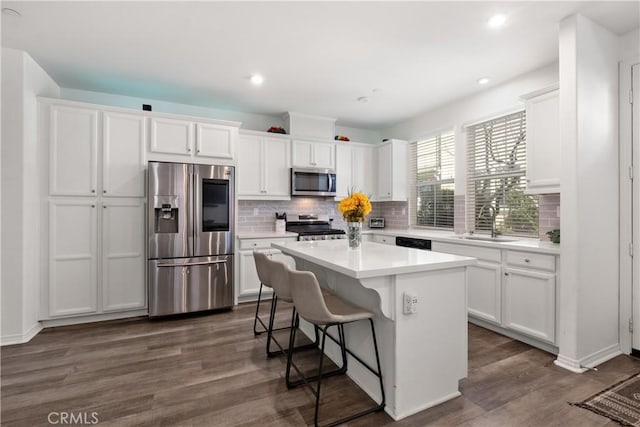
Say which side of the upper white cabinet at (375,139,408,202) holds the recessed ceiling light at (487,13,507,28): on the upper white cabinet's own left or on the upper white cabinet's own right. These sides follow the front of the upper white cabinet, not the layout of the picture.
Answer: on the upper white cabinet's own left

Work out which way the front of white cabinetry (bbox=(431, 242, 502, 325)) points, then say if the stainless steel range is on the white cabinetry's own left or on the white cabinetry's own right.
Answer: on the white cabinetry's own right

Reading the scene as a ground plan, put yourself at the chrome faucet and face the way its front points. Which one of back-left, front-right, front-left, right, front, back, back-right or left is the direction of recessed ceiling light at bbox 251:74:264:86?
front

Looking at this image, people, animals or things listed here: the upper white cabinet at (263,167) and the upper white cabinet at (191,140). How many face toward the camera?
2

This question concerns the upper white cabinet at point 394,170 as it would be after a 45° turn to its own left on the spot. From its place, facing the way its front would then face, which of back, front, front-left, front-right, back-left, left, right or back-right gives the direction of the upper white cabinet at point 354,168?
right

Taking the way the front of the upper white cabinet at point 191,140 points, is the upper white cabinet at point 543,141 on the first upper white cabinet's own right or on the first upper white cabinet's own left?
on the first upper white cabinet's own left

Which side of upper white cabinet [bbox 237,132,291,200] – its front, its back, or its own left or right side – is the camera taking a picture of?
front

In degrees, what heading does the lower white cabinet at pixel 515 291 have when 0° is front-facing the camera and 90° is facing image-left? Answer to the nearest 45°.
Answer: approximately 45°

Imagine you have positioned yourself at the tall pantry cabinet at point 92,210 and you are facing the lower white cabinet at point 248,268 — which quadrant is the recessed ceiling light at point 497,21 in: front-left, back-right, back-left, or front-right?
front-right

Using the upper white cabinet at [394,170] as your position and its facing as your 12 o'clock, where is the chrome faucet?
The chrome faucet is roughly at 9 o'clock from the upper white cabinet.
